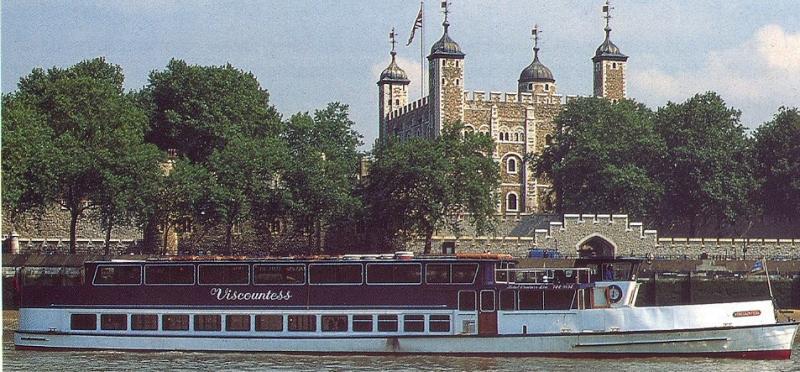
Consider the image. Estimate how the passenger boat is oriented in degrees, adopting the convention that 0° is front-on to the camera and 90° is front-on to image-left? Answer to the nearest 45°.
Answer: approximately 270°
